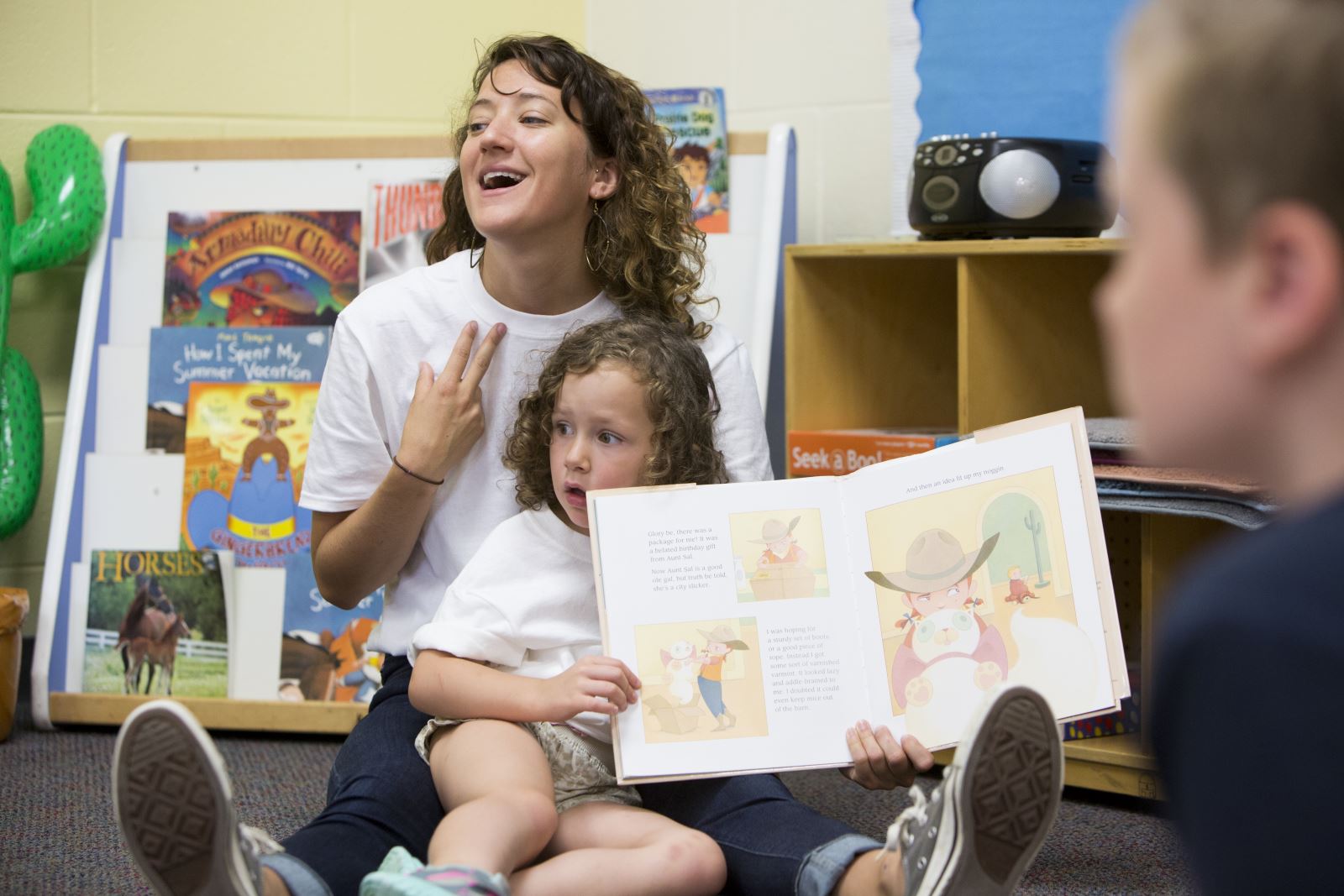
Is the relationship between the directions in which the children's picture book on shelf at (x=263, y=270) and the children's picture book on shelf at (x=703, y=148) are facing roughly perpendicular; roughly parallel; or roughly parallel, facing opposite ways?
roughly parallel

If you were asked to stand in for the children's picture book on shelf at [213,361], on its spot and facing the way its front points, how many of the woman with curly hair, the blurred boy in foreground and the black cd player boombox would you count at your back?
0

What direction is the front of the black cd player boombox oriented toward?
toward the camera

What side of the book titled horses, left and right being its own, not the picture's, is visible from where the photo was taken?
front

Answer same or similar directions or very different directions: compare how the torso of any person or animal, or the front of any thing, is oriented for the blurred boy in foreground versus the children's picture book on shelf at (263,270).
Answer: very different directions

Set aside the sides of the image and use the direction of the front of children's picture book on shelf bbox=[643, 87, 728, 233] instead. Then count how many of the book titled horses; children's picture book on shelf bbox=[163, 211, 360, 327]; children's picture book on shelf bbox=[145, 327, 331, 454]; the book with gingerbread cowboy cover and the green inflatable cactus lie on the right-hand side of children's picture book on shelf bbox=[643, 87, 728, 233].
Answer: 5

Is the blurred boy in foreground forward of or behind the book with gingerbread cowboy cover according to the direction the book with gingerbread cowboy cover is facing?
forward

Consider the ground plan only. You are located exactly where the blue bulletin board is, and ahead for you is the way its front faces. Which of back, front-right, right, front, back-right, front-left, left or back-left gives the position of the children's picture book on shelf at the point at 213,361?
right

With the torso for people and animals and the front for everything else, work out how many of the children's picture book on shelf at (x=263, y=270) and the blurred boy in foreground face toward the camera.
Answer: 1

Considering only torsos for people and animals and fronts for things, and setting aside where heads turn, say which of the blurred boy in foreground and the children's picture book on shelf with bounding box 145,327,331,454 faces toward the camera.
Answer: the children's picture book on shelf

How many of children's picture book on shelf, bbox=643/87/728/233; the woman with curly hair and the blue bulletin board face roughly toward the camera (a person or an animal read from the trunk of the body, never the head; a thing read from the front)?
3

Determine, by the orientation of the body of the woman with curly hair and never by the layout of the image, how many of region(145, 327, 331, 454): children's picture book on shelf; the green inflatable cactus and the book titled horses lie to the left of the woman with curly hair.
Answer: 0

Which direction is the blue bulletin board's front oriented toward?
toward the camera

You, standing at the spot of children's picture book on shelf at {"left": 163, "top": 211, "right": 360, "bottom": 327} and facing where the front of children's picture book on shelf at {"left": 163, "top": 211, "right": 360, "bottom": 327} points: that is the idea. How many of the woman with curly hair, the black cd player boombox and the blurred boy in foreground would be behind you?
0

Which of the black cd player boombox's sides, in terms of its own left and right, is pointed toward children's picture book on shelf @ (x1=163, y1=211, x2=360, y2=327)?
right

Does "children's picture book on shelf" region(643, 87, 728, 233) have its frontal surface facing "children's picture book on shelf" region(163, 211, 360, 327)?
no

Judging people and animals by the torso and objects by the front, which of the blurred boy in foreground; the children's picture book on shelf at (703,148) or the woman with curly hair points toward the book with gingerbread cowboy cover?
the blurred boy in foreground

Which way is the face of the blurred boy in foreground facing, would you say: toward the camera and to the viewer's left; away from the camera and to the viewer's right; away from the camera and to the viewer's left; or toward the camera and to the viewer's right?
away from the camera and to the viewer's left
